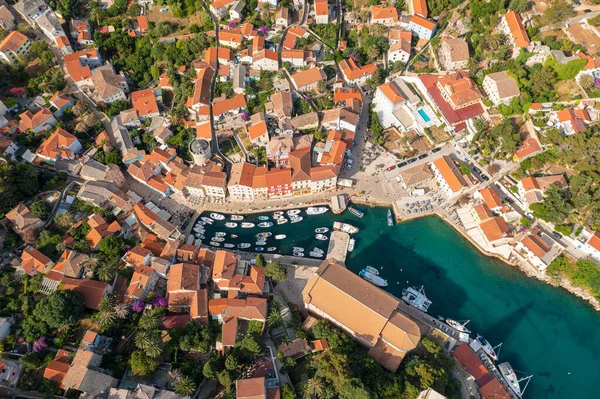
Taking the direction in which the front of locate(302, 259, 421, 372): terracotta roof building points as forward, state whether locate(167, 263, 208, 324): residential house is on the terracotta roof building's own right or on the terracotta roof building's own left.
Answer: on the terracotta roof building's own left

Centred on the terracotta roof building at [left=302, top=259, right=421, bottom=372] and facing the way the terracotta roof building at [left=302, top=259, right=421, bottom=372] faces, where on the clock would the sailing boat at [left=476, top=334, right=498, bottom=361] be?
The sailing boat is roughly at 4 o'clock from the terracotta roof building.

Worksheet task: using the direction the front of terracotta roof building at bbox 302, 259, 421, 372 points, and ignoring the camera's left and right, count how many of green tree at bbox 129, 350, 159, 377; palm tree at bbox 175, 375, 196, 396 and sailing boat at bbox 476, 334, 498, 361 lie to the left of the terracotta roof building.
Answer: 2

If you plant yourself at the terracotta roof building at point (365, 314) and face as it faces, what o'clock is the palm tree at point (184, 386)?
The palm tree is roughly at 9 o'clock from the terracotta roof building.

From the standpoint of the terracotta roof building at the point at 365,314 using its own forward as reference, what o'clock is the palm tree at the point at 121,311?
The palm tree is roughly at 10 o'clock from the terracotta roof building.

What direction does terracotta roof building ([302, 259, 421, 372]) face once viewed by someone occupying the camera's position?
facing away from the viewer and to the left of the viewer

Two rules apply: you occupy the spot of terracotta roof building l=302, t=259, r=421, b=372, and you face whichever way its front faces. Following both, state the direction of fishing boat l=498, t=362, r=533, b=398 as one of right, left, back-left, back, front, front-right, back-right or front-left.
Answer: back-right
